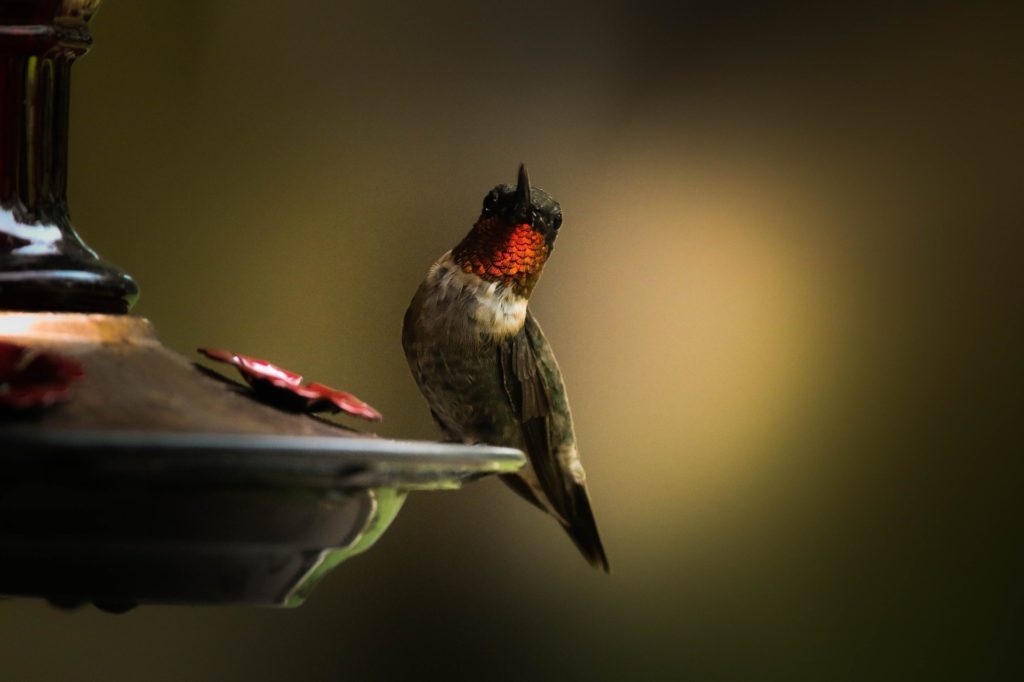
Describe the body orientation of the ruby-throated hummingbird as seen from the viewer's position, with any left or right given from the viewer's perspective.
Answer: facing the viewer and to the left of the viewer
